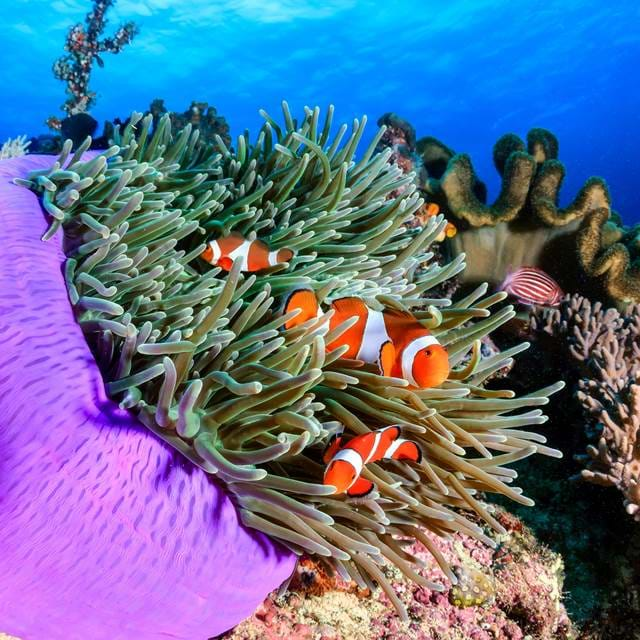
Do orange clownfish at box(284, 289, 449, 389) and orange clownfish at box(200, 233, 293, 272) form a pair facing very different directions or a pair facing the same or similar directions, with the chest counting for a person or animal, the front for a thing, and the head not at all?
very different directions

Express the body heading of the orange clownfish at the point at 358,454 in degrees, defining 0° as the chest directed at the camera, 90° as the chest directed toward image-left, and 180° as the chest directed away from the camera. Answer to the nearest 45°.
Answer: approximately 45°

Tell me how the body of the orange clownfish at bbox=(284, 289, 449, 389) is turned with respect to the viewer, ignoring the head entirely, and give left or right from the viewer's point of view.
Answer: facing to the right of the viewer

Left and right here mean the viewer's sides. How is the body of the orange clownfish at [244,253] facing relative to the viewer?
facing to the left of the viewer

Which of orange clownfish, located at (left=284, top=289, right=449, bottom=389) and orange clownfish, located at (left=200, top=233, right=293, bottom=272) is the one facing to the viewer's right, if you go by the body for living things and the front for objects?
orange clownfish, located at (left=284, top=289, right=449, bottom=389)

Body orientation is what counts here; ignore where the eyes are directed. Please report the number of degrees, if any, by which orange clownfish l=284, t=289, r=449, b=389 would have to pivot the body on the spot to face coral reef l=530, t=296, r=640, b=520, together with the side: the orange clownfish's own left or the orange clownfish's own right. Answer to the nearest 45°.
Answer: approximately 45° to the orange clownfish's own left

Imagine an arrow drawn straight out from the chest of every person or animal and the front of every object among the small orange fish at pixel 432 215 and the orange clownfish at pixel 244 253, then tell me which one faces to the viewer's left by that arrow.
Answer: the orange clownfish
